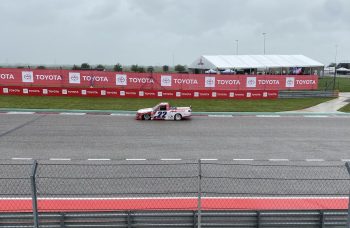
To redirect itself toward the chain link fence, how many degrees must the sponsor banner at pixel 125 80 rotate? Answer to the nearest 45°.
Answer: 0° — it already faces it

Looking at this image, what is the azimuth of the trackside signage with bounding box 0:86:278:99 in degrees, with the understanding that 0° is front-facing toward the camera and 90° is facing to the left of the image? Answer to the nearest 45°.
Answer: approximately 0°

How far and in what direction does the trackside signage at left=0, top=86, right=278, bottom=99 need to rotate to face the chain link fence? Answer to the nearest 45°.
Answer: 0° — it already faces it

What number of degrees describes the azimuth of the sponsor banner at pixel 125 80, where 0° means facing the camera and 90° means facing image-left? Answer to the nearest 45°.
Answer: approximately 0°

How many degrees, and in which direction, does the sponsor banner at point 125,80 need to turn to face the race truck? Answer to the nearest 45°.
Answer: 0° — it already faces it

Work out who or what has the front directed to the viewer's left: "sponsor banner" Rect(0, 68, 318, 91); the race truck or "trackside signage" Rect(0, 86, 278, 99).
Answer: the race truck

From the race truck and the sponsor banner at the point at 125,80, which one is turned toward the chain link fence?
the sponsor banner

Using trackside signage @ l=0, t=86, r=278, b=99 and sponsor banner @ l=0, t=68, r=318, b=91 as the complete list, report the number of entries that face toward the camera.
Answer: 2

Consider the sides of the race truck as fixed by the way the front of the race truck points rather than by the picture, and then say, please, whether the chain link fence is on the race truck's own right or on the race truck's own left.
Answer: on the race truck's own left

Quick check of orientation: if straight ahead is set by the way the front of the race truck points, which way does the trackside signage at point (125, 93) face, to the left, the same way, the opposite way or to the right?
to the left

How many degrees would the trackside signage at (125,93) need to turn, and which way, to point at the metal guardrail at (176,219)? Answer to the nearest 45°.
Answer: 0° — it already faces it

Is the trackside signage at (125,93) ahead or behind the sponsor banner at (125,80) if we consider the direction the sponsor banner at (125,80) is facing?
ahead

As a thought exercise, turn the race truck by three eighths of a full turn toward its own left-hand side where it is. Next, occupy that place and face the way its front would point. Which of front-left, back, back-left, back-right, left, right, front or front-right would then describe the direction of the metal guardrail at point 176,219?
front-right

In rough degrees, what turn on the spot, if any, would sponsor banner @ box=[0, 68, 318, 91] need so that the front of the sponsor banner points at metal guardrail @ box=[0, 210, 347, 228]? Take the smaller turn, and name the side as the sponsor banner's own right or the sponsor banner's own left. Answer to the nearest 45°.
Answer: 0° — it already faces it

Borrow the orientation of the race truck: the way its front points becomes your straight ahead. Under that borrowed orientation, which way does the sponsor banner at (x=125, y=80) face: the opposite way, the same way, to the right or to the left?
to the left

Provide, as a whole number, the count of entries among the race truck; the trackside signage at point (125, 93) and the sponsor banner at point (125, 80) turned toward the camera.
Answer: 2

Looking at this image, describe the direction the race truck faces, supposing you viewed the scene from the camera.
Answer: facing to the left of the viewer
